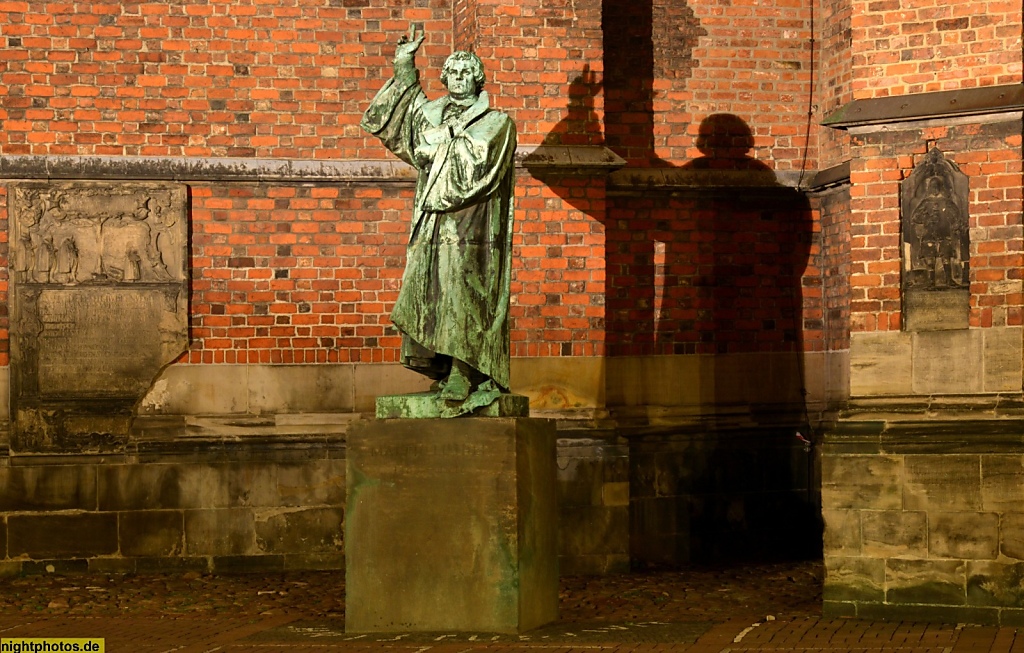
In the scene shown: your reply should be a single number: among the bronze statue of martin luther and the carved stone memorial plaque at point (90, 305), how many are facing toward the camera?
2

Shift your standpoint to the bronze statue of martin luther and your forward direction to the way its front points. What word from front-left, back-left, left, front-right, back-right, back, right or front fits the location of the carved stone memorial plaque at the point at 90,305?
back-right

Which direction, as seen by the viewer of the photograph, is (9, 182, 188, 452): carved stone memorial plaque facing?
facing the viewer

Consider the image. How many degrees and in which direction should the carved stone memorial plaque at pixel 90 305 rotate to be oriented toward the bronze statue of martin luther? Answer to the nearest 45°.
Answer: approximately 45° to its left

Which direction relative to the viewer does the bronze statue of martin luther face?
toward the camera
